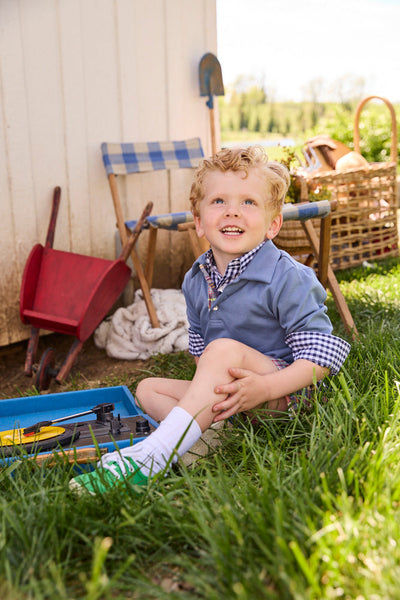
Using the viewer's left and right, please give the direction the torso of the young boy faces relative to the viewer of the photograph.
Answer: facing the viewer and to the left of the viewer

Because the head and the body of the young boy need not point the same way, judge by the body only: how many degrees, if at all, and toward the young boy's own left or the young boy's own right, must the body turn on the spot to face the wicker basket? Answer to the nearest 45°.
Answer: approximately 135° to the young boy's own right

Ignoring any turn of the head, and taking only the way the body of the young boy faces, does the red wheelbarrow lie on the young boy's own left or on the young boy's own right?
on the young boy's own right

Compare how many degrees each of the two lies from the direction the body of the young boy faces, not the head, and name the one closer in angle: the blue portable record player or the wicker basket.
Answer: the blue portable record player

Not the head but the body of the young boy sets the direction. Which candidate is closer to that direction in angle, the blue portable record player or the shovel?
the blue portable record player

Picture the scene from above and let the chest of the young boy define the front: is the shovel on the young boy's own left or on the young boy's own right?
on the young boy's own right

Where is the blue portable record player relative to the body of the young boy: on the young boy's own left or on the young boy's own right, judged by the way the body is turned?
on the young boy's own right
